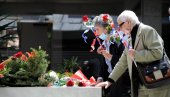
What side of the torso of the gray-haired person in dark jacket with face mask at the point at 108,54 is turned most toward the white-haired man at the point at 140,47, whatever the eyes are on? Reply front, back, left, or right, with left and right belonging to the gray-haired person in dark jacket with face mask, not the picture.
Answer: left

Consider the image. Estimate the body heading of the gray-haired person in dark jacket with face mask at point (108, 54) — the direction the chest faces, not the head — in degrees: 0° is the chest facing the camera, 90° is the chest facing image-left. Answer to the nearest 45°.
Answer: approximately 45°

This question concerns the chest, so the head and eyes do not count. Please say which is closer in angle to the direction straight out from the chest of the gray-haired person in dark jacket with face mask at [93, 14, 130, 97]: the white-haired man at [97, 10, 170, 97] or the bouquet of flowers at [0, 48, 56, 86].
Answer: the bouquet of flowers

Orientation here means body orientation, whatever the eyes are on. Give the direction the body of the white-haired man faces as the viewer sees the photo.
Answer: to the viewer's left
